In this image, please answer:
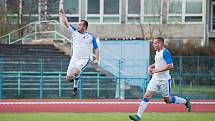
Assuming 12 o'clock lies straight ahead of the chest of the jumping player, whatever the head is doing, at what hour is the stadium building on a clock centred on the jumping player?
The stadium building is roughly at 5 o'clock from the jumping player.

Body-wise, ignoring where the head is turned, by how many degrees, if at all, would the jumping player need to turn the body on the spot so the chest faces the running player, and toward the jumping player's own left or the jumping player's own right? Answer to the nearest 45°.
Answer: approximately 90° to the jumping player's own left

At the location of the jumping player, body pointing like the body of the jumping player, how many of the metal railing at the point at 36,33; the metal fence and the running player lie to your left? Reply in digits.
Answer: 1

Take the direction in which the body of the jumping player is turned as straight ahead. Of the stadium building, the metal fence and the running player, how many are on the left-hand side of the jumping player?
1

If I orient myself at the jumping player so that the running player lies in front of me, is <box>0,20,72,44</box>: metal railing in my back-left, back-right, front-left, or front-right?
back-left

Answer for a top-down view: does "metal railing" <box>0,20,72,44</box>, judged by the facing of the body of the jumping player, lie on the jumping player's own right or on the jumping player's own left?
on the jumping player's own right

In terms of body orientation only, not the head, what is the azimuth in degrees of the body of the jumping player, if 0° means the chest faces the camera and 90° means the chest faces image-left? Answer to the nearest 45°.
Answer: approximately 45°

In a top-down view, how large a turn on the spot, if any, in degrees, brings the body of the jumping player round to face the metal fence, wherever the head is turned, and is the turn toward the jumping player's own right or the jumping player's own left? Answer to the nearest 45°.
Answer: approximately 135° to the jumping player's own right
